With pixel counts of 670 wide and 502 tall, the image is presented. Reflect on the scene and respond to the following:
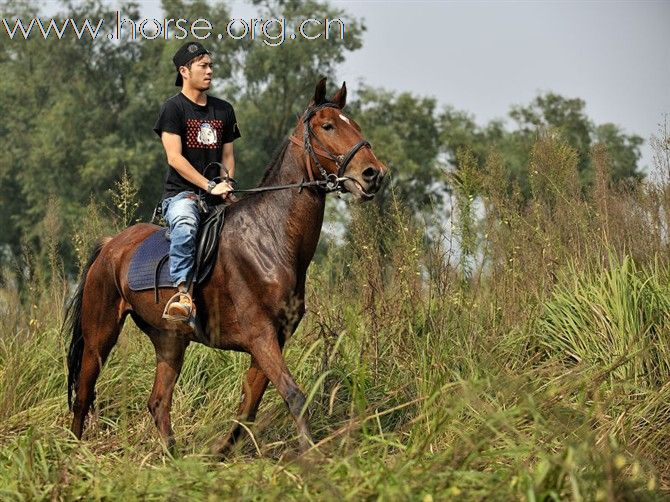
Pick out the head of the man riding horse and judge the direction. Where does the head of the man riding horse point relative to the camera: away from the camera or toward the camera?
toward the camera

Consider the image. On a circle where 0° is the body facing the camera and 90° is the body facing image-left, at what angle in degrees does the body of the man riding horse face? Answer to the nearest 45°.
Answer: approximately 315°

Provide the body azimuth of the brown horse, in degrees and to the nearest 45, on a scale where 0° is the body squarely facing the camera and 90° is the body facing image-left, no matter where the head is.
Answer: approximately 315°
